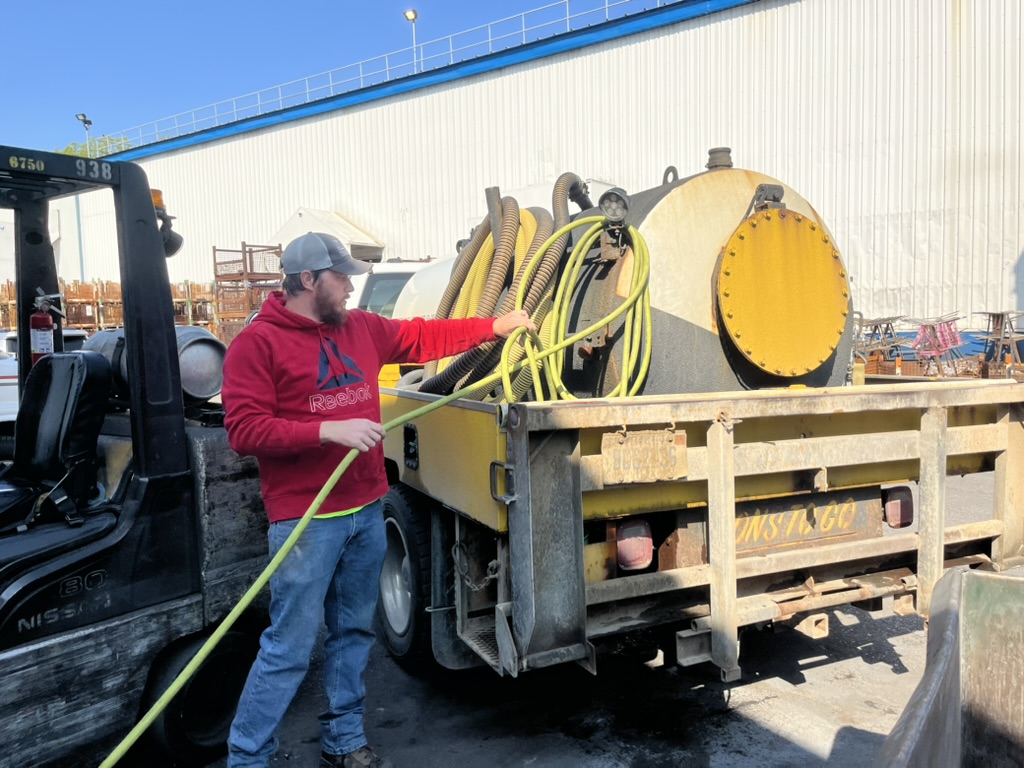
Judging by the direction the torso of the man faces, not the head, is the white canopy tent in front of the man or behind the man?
behind

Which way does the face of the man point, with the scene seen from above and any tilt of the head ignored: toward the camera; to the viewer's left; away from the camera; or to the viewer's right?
to the viewer's right

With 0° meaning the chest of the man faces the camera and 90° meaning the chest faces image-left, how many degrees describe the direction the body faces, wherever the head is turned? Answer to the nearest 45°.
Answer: approximately 315°

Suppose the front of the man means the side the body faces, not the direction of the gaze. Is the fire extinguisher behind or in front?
behind
